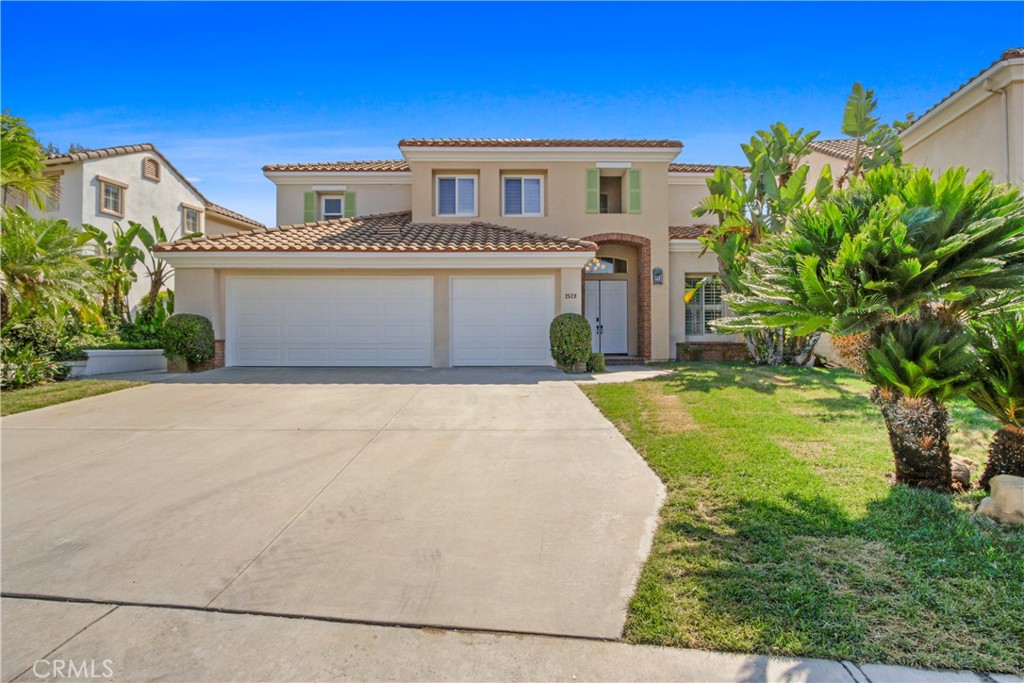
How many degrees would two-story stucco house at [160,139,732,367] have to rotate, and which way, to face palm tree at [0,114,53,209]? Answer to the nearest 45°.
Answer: approximately 45° to its right

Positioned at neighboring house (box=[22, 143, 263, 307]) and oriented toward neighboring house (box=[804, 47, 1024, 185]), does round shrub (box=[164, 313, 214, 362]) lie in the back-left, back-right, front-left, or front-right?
front-right

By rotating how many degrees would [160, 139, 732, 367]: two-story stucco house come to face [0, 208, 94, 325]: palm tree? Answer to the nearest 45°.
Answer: approximately 45° to its right

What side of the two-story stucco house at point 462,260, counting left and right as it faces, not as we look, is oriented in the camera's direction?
front

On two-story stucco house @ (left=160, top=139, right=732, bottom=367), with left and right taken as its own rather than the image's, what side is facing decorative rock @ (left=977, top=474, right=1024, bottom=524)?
front

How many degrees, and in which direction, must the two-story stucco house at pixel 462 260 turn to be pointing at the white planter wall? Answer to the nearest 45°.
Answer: approximately 90° to its right

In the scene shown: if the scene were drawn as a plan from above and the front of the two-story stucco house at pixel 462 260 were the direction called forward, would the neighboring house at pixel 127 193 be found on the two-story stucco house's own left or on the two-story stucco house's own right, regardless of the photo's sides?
on the two-story stucco house's own right

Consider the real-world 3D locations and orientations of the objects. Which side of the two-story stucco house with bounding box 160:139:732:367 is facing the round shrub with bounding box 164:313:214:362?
right

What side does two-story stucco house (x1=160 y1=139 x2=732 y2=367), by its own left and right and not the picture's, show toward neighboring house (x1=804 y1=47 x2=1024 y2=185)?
left

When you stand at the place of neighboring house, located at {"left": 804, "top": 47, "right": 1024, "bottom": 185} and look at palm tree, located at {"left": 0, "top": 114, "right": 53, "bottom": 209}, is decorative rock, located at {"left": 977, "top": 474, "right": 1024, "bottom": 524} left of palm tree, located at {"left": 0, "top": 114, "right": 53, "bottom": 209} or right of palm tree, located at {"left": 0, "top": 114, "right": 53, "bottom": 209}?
left

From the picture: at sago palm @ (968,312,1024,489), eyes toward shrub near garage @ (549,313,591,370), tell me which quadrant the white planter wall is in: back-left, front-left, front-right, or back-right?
front-left

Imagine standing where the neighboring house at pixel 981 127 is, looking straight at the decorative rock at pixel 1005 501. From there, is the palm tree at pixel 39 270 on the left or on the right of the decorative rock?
right

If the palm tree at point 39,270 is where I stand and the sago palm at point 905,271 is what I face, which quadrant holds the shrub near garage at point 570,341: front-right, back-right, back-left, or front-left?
front-left

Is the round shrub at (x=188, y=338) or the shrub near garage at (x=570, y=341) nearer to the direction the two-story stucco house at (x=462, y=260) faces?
the shrub near garage
